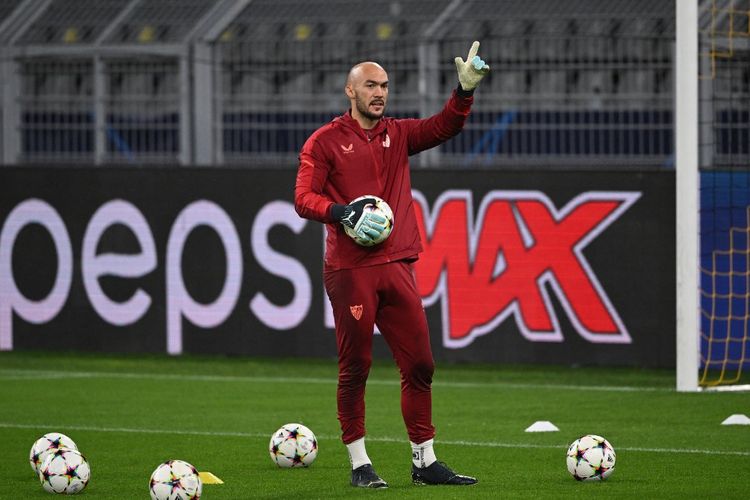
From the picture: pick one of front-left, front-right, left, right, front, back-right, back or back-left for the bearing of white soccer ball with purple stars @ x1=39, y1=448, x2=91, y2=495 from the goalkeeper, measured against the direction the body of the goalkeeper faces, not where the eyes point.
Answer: back-right

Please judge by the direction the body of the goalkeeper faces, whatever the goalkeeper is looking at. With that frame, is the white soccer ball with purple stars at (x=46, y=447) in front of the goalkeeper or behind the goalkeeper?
behind

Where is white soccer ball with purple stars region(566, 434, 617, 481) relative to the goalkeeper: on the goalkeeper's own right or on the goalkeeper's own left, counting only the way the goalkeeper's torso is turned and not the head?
on the goalkeeper's own left

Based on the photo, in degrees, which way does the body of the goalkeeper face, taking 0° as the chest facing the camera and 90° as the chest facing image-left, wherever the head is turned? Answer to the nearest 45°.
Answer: approximately 315°
